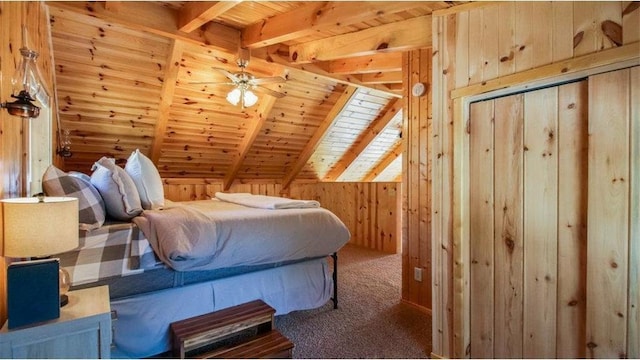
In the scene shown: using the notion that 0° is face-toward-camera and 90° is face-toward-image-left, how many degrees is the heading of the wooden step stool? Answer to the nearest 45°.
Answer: approximately 315°

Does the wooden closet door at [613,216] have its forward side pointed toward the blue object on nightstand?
yes

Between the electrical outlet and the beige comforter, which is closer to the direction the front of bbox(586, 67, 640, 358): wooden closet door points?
the beige comforter

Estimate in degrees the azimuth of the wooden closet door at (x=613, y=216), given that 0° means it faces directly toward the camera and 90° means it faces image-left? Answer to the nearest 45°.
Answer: approximately 45°

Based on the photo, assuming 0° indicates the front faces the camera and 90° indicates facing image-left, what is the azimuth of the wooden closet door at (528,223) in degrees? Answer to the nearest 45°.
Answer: approximately 45°

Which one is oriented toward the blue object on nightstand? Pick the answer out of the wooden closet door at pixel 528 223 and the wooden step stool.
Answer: the wooden closet door
